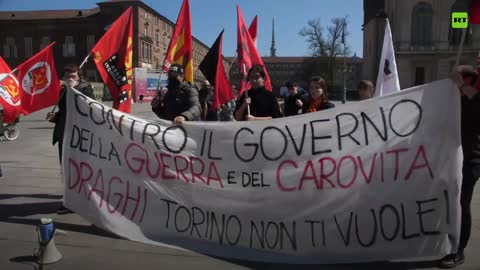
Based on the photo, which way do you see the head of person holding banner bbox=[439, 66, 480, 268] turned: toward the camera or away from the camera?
toward the camera

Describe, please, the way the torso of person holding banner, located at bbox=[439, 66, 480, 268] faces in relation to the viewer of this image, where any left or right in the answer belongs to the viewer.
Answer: facing the viewer and to the left of the viewer

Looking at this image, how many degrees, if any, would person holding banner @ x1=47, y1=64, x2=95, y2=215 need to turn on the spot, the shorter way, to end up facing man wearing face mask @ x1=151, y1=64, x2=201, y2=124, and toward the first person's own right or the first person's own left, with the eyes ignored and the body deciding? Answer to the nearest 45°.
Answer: approximately 45° to the first person's own left

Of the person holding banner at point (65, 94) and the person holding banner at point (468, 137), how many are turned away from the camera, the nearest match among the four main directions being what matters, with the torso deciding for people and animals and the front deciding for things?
0

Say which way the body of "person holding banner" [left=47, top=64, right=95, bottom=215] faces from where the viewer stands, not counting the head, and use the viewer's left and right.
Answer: facing the viewer

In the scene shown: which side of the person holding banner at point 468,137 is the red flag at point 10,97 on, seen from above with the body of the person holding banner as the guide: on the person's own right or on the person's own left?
on the person's own right

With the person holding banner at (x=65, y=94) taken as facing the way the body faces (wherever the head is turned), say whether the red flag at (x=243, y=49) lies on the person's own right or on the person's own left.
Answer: on the person's own left
